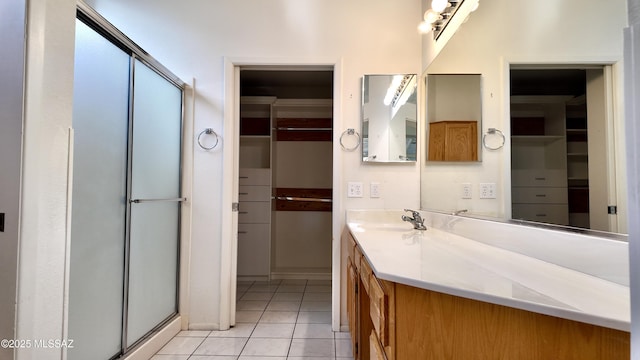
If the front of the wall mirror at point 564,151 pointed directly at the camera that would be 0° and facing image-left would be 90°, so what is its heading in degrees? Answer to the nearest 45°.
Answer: approximately 45°

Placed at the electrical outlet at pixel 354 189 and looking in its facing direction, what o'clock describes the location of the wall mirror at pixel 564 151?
The wall mirror is roughly at 11 o'clock from the electrical outlet.

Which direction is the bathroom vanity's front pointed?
to the viewer's left

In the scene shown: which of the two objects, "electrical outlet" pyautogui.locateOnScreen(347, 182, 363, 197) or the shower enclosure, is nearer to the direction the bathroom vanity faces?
the shower enclosure
